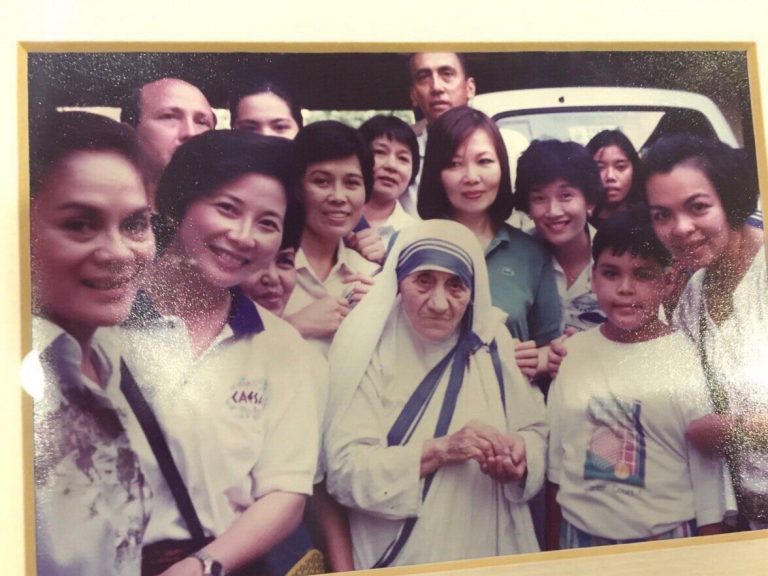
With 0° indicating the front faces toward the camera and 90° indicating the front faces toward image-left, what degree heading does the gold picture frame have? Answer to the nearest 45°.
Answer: approximately 0°
